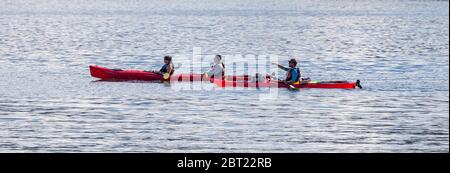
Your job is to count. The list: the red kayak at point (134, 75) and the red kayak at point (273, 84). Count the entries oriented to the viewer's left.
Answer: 2

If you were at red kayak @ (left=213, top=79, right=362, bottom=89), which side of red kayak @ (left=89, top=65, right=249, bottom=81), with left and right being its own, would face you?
back

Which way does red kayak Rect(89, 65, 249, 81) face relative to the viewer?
to the viewer's left

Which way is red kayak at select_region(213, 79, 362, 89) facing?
to the viewer's left

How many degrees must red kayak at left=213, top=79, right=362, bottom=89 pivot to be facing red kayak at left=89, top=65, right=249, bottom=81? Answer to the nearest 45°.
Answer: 0° — it already faces it
